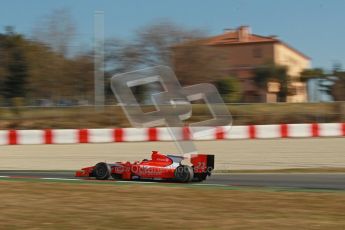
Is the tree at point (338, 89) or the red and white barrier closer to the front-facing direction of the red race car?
the red and white barrier

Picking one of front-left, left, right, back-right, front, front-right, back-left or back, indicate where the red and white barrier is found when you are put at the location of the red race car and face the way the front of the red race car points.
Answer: right

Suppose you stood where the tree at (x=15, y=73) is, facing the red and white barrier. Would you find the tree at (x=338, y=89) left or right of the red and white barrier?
left

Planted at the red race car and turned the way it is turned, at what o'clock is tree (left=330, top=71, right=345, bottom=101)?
The tree is roughly at 4 o'clock from the red race car.

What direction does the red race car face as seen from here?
to the viewer's left

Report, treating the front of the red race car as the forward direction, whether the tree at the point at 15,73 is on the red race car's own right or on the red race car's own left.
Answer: on the red race car's own right

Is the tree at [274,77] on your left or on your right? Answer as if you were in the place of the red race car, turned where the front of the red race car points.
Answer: on your right
